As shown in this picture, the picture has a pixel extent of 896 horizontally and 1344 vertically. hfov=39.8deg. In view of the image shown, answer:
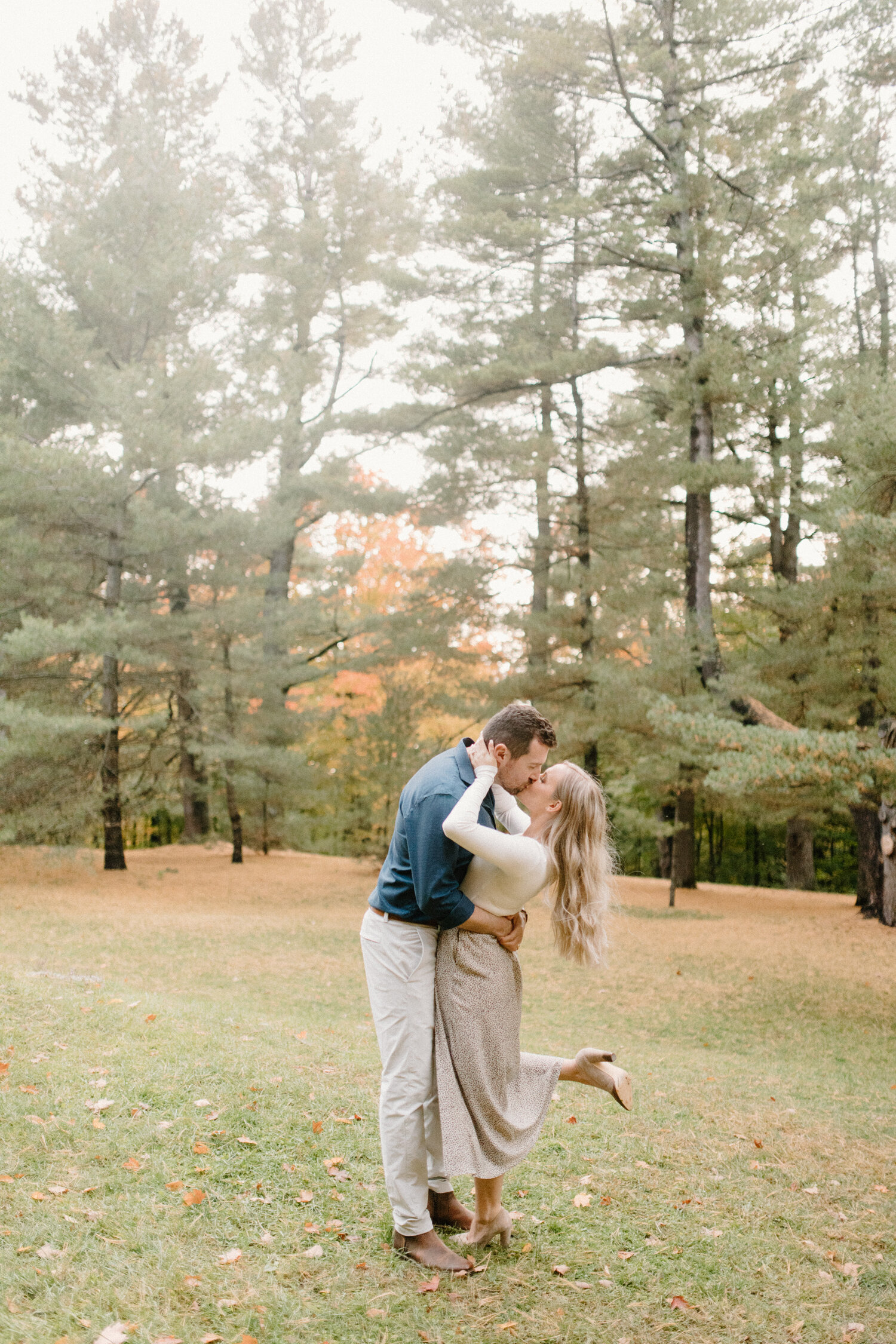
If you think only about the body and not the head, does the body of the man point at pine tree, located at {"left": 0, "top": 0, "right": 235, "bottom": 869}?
no

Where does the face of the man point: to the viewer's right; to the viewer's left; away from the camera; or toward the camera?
to the viewer's right

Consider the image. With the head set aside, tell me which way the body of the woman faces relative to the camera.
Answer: to the viewer's left

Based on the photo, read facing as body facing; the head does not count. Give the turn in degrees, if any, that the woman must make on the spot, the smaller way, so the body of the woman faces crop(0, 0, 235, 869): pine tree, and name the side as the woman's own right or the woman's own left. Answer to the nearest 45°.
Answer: approximately 45° to the woman's own right

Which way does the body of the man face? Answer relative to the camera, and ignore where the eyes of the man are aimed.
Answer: to the viewer's right

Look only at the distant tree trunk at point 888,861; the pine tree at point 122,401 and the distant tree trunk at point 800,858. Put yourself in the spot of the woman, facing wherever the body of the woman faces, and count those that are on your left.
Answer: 0

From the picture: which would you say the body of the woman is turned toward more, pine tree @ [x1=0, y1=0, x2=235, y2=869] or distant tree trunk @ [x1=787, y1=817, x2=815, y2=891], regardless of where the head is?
the pine tree

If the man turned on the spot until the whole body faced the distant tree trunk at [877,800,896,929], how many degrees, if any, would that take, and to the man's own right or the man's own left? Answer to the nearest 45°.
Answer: approximately 45° to the man's own left

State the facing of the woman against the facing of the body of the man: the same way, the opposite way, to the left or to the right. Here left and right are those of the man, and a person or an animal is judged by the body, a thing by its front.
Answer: the opposite way

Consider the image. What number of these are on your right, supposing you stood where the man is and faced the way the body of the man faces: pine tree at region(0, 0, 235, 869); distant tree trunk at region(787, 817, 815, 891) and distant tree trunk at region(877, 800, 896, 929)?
0

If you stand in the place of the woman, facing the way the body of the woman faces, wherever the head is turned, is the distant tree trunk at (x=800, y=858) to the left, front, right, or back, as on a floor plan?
right

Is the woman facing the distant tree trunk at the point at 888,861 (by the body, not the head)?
no

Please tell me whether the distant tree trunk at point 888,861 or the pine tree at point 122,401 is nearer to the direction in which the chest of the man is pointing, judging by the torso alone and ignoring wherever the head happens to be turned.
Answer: the distant tree trunk

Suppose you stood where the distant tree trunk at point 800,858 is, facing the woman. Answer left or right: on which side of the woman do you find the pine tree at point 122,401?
right

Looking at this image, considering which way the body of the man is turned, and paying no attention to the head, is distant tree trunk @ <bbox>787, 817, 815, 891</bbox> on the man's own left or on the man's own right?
on the man's own left

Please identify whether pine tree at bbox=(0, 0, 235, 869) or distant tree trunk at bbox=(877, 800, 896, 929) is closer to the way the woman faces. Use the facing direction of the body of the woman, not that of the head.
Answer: the pine tree
